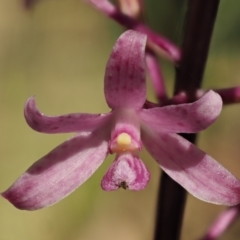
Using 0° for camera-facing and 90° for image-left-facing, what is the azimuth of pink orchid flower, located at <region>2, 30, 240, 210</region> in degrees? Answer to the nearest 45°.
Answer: approximately 0°
